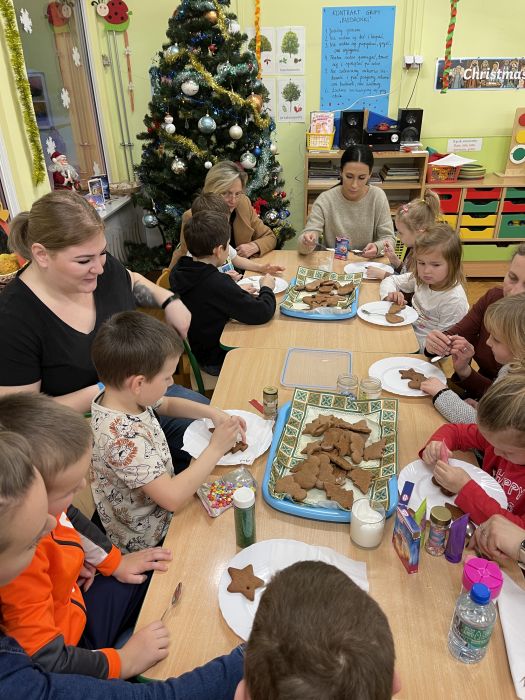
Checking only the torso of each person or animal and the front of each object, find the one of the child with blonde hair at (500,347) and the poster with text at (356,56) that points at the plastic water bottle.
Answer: the poster with text

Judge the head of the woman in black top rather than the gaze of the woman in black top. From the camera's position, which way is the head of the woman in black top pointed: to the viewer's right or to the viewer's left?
to the viewer's right

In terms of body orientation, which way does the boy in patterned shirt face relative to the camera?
to the viewer's right

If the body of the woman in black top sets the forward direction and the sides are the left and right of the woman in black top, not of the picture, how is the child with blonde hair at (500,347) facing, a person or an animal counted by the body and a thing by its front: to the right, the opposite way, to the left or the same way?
the opposite way

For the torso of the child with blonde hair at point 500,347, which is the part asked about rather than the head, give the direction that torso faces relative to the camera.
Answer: to the viewer's left

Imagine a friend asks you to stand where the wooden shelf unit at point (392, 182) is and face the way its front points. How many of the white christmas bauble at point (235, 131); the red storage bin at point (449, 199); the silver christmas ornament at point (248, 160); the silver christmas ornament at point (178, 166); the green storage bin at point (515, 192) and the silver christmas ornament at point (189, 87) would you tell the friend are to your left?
2

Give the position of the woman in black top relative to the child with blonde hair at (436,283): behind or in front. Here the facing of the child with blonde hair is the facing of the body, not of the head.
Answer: in front

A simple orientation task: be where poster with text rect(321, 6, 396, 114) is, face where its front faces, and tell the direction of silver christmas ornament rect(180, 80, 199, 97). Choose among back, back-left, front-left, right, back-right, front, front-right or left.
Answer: front-right

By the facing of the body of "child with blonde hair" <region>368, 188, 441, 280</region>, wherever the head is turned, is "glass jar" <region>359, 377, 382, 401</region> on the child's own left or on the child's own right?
on the child's own left

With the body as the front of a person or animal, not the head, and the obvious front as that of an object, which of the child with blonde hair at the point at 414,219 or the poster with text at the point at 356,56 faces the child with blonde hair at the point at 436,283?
the poster with text

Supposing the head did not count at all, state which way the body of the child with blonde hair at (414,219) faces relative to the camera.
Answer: to the viewer's left

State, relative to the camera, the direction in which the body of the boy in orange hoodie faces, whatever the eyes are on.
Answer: to the viewer's right

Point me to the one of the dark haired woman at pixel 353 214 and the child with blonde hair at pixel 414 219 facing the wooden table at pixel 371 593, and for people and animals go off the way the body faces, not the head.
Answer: the dark haired woman

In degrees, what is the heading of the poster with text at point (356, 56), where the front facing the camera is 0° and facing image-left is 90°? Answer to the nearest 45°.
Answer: approximately 0°

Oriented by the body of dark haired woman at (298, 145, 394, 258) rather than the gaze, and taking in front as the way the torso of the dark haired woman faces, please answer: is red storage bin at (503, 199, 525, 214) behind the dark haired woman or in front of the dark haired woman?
behind

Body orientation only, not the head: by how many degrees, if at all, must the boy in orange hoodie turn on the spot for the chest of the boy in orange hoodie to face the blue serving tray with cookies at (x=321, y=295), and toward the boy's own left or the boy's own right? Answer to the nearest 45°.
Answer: approximately 45° to the boy's own left

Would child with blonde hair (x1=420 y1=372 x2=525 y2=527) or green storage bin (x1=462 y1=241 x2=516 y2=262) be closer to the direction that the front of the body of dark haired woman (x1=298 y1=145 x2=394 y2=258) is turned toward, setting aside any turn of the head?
the child with blonde hair
